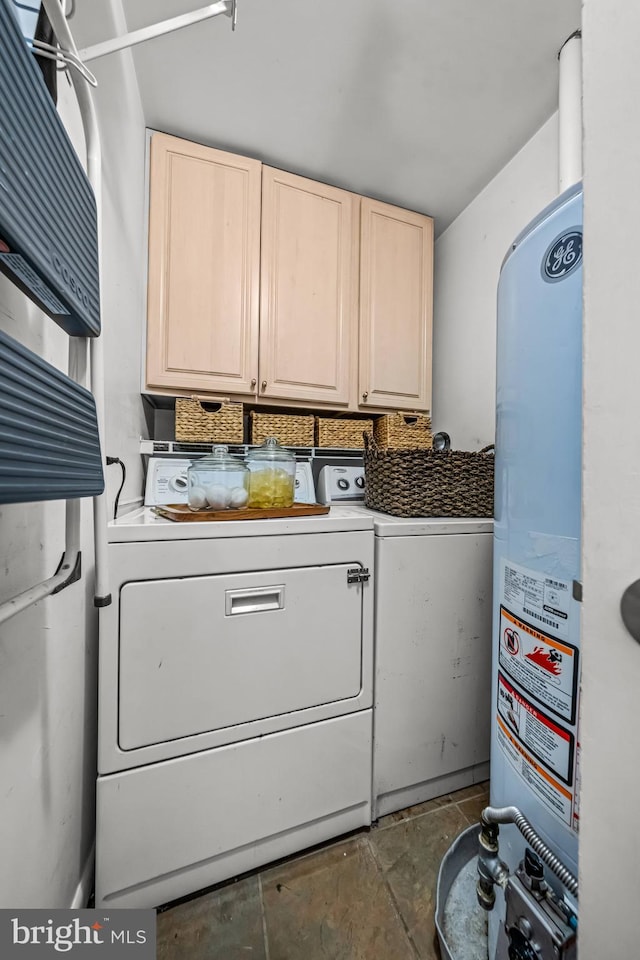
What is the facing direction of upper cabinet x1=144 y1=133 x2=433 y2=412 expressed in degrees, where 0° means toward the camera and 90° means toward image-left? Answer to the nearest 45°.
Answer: approximately 315°

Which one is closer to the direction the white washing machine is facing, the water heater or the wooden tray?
the water heater

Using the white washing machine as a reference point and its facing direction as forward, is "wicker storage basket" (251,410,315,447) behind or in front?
behind

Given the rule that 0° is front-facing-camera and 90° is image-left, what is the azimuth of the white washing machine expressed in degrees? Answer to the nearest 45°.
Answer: approximately 315°

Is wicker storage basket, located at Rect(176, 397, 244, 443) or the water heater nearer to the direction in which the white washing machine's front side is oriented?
the water heater

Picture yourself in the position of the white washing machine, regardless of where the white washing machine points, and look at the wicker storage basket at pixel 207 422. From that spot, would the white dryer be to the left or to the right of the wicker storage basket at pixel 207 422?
left

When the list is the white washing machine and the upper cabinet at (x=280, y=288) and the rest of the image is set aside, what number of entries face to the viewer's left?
0

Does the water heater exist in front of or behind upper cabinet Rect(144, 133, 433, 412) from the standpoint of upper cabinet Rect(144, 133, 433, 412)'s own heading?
in front
